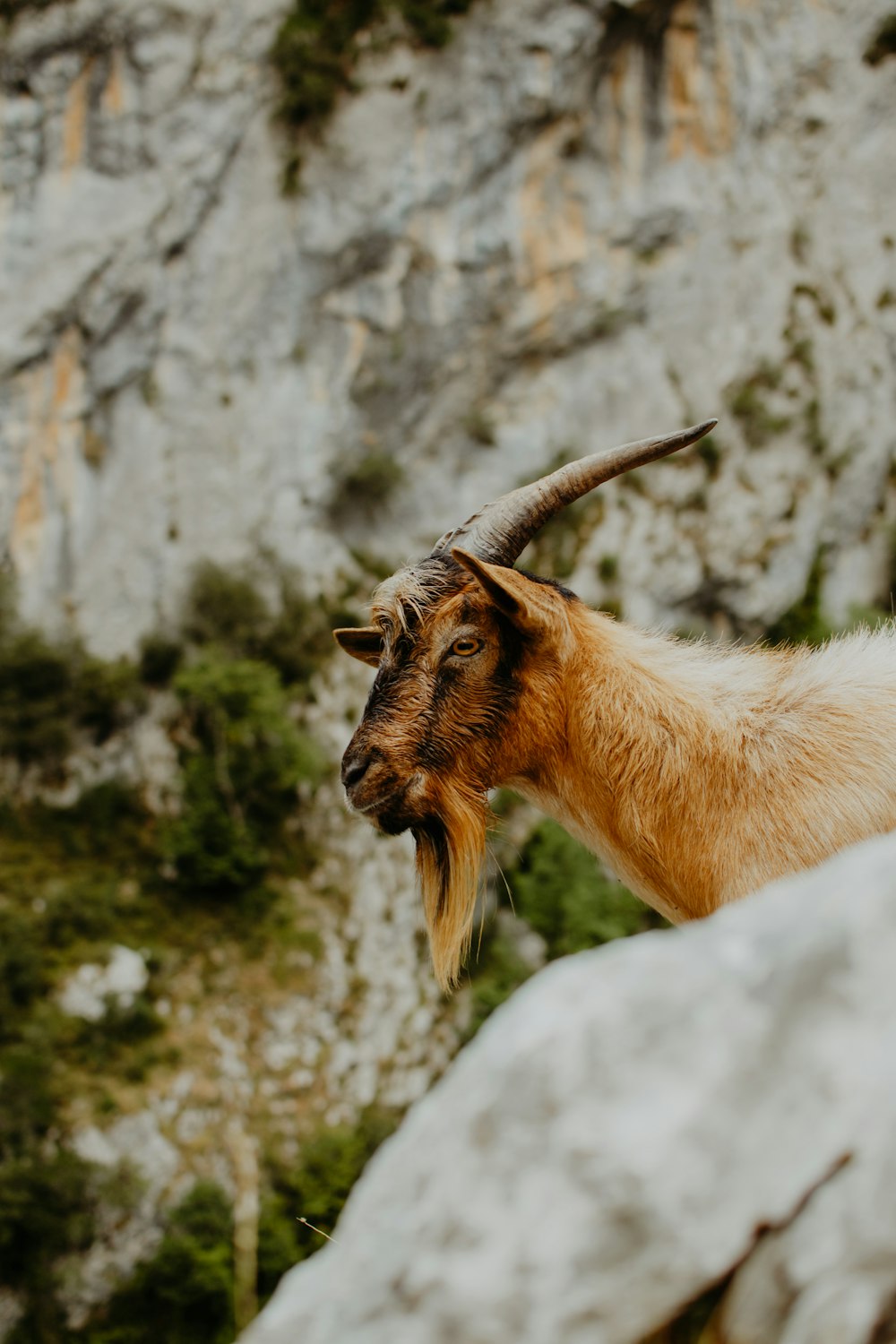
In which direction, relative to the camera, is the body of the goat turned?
to the viewer's left

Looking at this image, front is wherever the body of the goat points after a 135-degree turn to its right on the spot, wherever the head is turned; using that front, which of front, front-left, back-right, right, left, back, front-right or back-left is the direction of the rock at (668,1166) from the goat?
back-right
